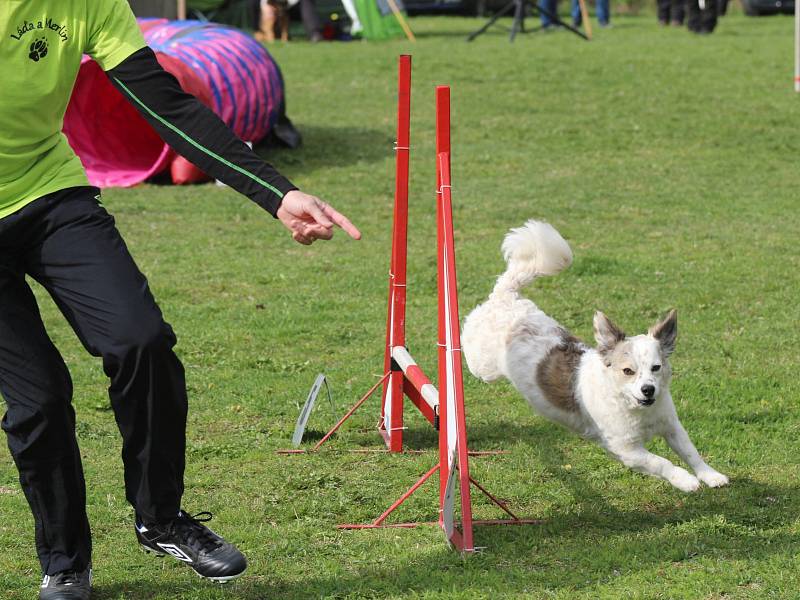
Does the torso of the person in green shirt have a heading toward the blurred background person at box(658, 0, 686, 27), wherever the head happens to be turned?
no

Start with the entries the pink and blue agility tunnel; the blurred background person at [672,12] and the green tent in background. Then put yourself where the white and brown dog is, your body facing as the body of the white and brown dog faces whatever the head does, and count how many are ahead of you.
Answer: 0

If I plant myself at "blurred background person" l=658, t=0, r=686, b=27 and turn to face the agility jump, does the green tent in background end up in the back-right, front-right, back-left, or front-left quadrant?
front-right

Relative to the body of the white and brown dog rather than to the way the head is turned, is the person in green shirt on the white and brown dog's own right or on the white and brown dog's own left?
on the white and brown dog's own right

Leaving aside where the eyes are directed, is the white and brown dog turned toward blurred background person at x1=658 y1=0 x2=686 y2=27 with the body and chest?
no

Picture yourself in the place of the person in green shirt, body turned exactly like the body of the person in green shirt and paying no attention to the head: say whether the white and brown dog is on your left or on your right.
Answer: on your left

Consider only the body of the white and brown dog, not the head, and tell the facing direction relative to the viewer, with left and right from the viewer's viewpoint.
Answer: facing the viewer and to the right of the viewer

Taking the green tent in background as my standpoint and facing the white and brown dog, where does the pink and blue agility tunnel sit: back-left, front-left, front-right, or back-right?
front-right

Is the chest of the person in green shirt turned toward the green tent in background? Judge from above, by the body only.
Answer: no

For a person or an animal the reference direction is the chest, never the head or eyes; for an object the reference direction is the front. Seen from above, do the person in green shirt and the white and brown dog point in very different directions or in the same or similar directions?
same or similar directions

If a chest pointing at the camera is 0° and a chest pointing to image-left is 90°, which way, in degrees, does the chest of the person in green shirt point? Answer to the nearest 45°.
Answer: approximately 315°

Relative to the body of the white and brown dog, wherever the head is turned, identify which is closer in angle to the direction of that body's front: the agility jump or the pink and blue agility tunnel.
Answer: the agility jump

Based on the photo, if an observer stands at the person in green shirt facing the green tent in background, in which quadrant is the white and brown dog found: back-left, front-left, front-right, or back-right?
front-right

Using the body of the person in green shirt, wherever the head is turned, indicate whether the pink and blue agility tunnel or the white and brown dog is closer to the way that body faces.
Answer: the white and brown dog

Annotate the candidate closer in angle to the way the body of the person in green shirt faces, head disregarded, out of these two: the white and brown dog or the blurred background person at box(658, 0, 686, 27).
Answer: the white and brown dog

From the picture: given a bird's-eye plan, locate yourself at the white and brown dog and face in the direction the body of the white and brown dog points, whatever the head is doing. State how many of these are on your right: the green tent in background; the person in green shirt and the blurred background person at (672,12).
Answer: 1

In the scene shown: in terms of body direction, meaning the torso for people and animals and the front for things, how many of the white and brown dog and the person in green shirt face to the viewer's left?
0

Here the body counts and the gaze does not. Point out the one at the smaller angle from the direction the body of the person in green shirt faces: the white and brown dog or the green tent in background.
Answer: the white and brown dog
